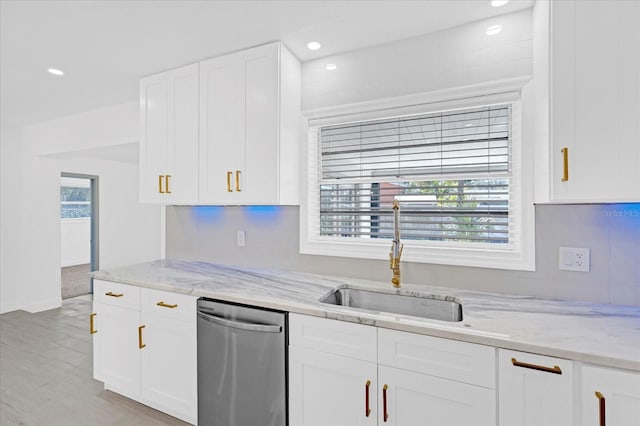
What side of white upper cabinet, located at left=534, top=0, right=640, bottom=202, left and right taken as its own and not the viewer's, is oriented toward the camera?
front

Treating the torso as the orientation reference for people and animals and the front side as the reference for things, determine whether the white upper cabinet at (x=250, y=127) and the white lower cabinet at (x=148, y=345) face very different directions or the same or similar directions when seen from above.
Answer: same or similar directions

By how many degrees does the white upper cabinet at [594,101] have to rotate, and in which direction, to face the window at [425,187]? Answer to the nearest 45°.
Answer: approximately 90° to its right

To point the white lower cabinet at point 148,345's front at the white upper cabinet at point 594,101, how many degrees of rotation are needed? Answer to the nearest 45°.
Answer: approximately 90° to its left

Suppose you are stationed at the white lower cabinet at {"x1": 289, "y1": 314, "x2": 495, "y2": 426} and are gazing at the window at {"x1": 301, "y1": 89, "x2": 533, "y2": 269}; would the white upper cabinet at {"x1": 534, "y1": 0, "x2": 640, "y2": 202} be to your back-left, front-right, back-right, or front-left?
front-right

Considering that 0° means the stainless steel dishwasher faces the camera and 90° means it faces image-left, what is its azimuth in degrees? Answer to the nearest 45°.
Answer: approximately 45°

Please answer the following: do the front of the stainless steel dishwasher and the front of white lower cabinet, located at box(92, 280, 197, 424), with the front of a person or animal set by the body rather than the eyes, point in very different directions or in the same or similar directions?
same or similar directions

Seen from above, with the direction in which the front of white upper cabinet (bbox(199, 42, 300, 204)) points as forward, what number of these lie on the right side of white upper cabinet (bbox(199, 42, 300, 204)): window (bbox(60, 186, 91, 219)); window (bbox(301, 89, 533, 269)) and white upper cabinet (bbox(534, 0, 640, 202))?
1

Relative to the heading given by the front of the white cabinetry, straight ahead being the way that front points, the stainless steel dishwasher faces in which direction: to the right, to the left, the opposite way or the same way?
the same way

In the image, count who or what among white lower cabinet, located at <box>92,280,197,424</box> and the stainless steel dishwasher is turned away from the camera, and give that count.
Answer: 0

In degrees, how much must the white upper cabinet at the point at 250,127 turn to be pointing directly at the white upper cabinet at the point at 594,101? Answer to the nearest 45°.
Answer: approximately 90° to its left

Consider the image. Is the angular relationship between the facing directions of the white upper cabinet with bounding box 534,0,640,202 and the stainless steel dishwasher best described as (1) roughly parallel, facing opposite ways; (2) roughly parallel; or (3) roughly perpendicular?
roughly parallel

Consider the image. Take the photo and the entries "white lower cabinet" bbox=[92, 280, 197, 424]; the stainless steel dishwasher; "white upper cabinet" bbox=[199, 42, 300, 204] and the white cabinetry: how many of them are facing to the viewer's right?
0

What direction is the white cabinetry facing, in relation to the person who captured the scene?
facing the viewer and to the left of the viewer
